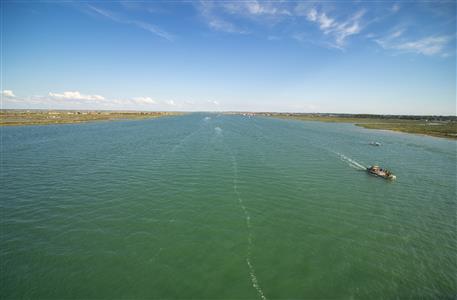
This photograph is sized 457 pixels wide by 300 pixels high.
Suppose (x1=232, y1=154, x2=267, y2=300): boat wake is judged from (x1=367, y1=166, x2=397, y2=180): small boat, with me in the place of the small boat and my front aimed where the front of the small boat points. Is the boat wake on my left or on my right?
on my right

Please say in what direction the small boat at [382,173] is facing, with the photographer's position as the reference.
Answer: facing the viewer and to the right of the viewer
